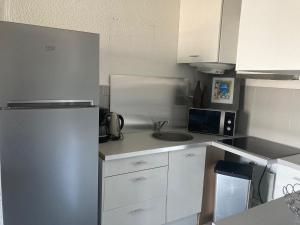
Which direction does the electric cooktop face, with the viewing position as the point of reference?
facing the viewer and to the left of the viewer

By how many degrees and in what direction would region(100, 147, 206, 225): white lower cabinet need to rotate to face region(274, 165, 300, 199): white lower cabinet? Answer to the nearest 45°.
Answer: approximately 45° to its left

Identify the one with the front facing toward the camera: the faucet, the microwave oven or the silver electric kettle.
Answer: the microwave oven

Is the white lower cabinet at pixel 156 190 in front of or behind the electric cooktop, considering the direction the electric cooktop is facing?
in front

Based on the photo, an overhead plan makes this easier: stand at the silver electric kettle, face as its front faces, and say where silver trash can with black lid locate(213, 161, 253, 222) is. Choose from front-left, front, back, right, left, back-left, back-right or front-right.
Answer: back

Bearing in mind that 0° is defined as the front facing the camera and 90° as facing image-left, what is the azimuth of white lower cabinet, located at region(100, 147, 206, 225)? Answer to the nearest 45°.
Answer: approximately 315°

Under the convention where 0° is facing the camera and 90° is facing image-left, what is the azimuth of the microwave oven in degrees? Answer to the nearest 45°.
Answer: approximately 0°

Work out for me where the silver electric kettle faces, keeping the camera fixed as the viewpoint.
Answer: facing to the left of the viewer
